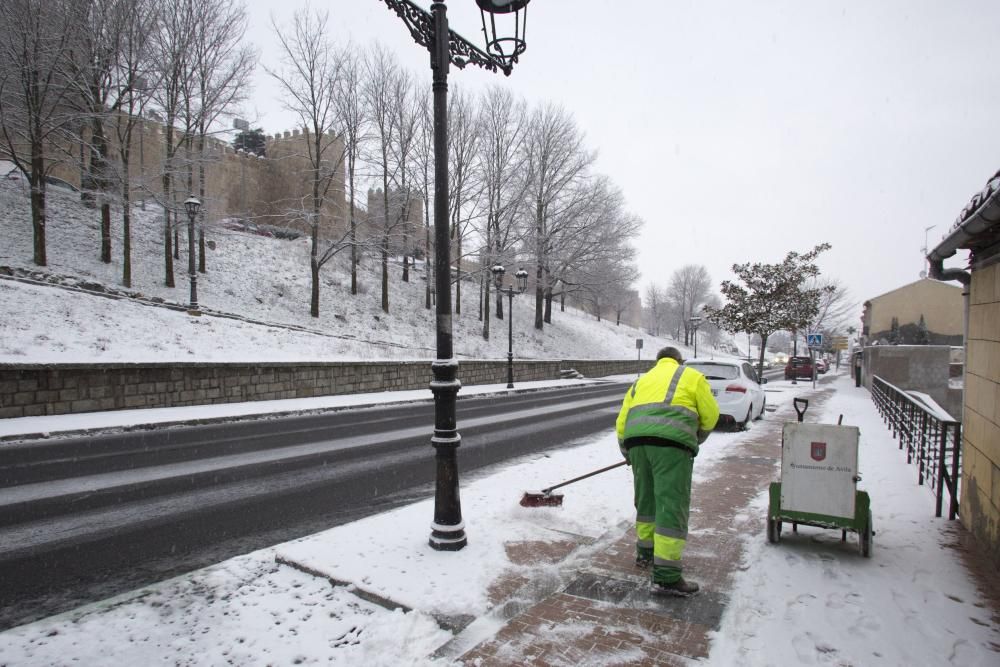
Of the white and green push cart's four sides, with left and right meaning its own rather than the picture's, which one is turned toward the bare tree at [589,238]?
back

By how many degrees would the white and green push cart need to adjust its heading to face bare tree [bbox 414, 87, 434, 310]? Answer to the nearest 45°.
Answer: approximately 135° to its right

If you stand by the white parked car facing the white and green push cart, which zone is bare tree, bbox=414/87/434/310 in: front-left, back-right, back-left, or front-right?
back-right

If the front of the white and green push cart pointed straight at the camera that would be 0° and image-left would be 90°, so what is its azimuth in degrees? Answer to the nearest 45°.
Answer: approximately 0°

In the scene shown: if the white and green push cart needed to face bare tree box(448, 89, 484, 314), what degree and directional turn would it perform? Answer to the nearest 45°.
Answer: approximately 135° to its right

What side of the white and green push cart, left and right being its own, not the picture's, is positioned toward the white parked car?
back

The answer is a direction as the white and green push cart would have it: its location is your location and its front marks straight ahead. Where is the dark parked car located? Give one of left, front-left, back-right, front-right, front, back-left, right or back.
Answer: back
